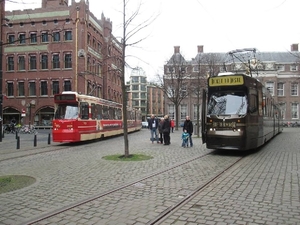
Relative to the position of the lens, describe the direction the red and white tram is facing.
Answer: facing the viewer and to the left of the viewer

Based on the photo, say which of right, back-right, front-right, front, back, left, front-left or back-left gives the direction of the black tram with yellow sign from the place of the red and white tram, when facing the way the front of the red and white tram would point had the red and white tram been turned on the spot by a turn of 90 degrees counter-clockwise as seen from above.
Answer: front

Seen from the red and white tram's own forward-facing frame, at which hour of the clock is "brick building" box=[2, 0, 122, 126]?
The brick building is roughly at 4 o'clock from the red and white tram.

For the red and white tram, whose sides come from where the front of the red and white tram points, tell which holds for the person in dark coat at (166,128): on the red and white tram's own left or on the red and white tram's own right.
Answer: on the red and white tram's own left
